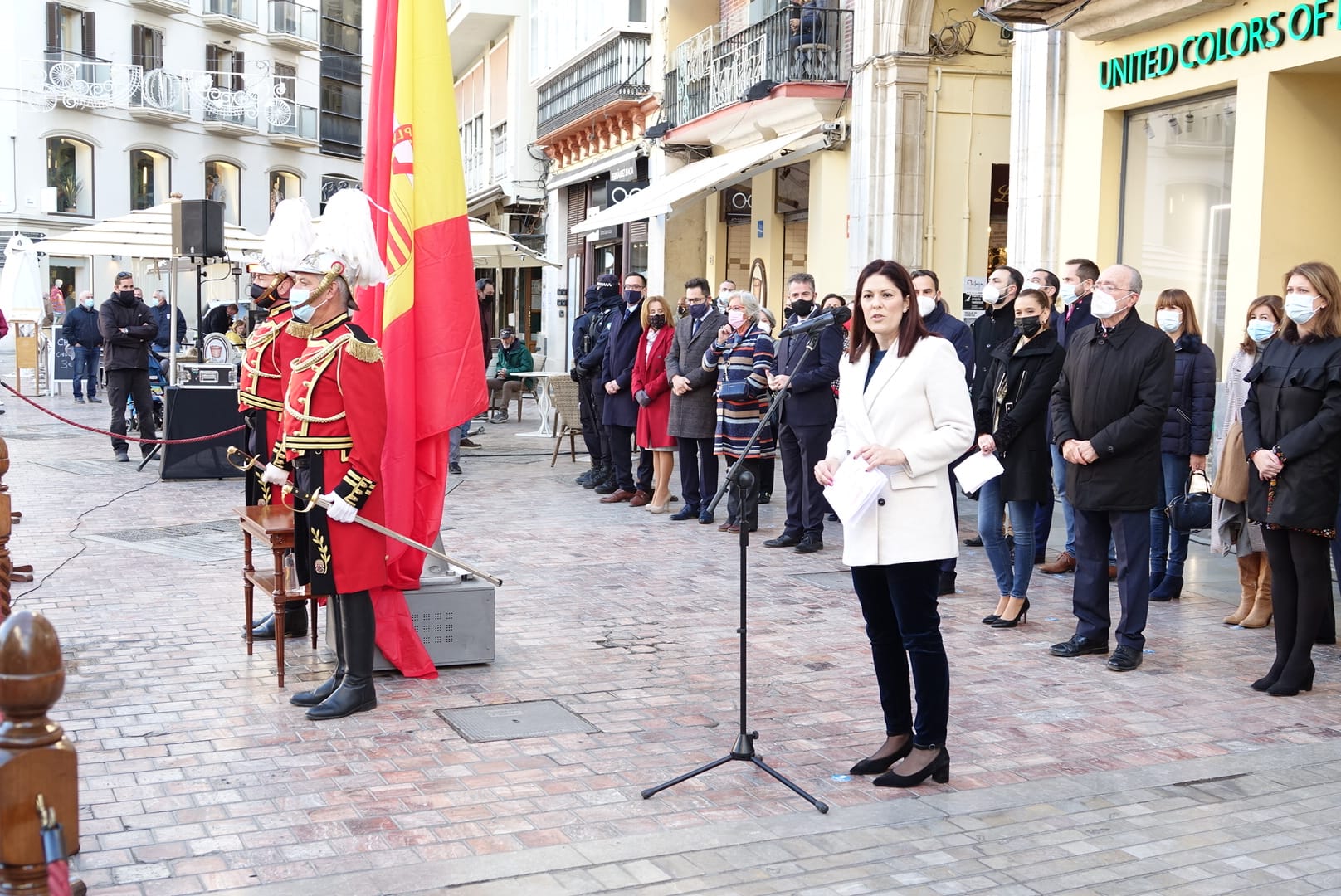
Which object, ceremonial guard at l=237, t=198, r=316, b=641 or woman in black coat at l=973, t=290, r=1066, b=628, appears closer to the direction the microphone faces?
the woman in black coat

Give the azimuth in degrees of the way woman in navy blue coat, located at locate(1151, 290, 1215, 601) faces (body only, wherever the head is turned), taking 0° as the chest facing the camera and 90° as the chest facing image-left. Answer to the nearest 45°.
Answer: approximately 45°

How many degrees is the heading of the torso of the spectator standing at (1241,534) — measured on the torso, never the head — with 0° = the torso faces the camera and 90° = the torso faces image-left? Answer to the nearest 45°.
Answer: approximately 45°

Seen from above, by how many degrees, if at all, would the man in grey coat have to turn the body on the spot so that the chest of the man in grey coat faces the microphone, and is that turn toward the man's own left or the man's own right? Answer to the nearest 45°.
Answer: approximately 45° to the man's own left

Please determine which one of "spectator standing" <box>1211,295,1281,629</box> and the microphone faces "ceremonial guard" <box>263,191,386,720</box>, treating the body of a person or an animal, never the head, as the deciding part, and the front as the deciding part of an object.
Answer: the spectator standing

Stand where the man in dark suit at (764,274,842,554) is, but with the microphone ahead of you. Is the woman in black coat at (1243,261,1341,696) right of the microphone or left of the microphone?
left

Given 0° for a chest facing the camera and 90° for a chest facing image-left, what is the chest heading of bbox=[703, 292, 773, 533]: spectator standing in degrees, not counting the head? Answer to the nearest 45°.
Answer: approximately 45°

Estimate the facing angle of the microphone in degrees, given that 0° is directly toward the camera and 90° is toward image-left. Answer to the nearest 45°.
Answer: approximately 270°

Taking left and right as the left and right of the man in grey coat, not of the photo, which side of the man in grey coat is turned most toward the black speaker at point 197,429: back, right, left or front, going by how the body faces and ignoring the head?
right

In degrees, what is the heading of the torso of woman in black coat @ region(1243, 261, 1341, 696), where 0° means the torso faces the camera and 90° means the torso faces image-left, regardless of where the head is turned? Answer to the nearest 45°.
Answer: approximately 45°

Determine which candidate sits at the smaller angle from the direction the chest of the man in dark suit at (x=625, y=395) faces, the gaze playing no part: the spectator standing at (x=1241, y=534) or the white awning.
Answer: the spectator standing

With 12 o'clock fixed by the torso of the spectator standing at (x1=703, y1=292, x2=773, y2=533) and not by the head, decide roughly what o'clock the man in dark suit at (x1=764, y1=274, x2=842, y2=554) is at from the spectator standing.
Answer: The man in dark suit is roughly at 9 o'clock from the spectator standing.
